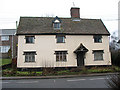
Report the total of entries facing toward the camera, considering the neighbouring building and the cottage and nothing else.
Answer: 2

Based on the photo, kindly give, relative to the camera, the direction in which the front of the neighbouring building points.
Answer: facing the viewer

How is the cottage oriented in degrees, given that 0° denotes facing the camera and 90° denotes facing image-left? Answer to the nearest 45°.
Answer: approximately 0°

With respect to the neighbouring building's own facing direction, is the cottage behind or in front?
in front

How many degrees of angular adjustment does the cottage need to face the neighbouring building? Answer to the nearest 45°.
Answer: approximately 135° to its right

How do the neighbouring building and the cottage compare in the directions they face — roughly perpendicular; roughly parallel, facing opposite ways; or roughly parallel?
roughly parallel
